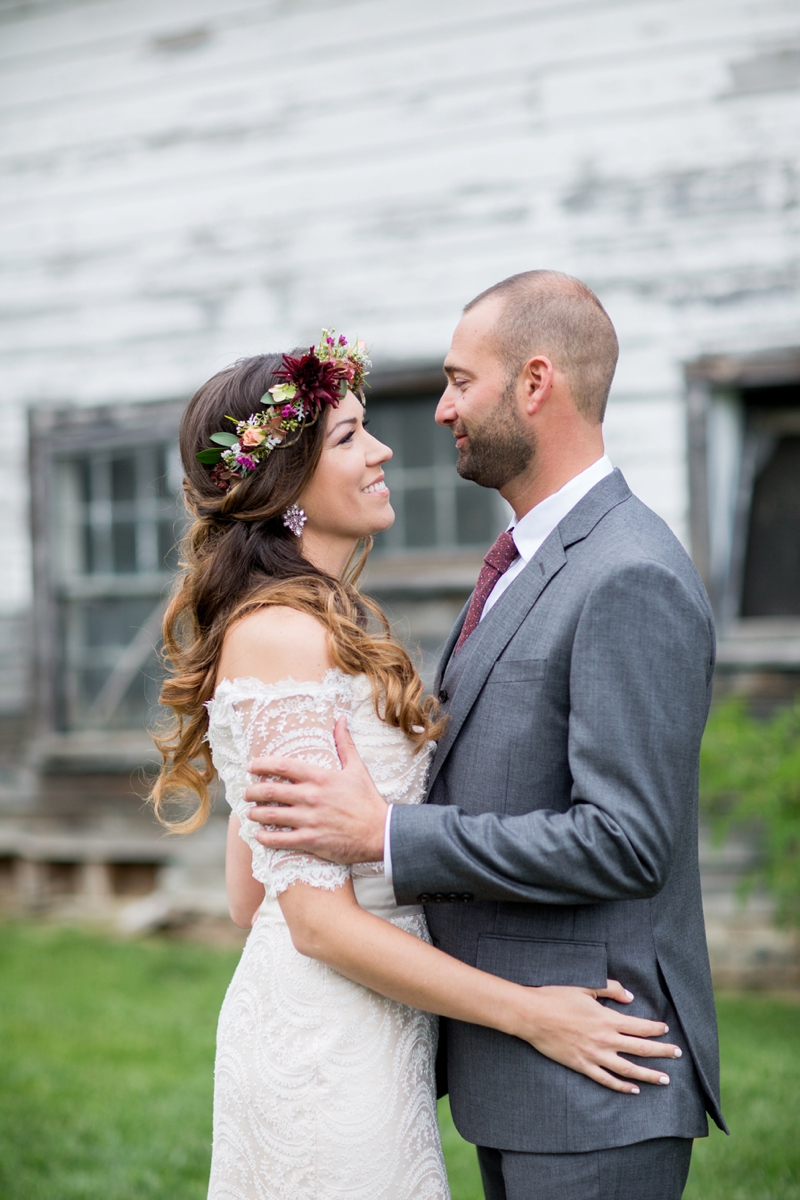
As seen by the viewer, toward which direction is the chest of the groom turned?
to the viewer's left

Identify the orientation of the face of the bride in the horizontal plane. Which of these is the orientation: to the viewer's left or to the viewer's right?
to the viewer's right

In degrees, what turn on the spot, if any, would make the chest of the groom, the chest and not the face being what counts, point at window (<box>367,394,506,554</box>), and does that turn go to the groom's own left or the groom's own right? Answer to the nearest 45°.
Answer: approximately 90° to the groom's own right

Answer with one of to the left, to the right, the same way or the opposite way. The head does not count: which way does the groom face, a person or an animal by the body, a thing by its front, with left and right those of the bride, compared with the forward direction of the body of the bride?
the opposite way

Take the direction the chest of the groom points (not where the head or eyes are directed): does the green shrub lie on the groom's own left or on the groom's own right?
on the groom's own right

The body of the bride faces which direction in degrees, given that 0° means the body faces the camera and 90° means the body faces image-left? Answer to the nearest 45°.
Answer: approximately 270°

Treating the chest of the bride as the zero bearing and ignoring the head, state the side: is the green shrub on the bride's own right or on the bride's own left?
on the bride's own left

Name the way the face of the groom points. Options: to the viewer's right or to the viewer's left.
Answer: to the viewer's left

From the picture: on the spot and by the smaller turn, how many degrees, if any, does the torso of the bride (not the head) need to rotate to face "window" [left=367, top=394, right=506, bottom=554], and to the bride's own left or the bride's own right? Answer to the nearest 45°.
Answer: approximately 90° to the bride's own left
